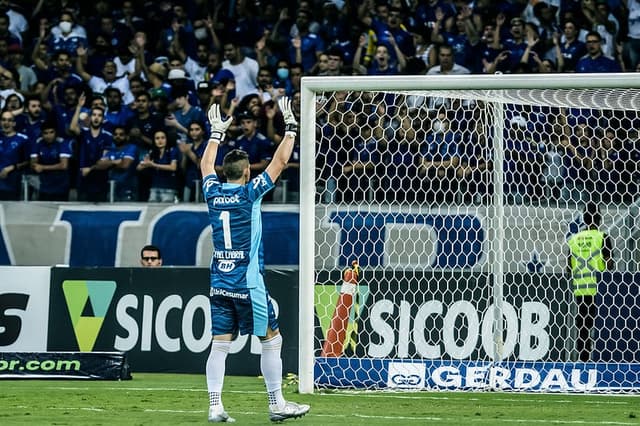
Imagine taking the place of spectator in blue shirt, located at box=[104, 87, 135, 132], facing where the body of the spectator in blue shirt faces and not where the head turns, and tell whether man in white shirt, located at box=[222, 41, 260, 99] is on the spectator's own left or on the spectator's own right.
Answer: on the spectator's own left

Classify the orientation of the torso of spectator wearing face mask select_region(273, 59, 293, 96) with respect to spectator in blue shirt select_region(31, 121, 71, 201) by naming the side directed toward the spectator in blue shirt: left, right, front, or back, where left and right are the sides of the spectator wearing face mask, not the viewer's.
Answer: right

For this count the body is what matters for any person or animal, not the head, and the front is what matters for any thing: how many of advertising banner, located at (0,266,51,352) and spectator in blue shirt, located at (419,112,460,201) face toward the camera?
2

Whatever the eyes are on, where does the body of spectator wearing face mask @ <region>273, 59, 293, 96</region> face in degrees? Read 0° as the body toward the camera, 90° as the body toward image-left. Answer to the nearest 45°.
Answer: approximately 0°
